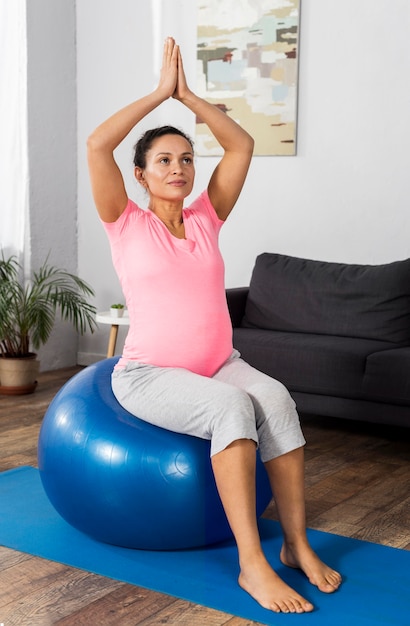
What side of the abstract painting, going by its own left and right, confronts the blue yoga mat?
front

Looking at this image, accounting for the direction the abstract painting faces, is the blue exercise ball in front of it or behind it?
in front

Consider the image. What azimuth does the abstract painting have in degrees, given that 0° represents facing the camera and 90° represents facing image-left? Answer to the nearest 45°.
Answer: approximately 0°

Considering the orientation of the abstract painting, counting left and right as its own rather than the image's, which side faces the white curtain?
right
